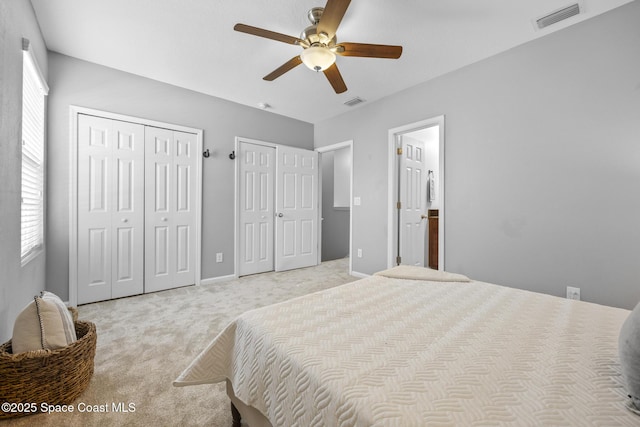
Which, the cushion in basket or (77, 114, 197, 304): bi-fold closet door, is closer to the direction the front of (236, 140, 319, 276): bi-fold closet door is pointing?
the cushion in basket

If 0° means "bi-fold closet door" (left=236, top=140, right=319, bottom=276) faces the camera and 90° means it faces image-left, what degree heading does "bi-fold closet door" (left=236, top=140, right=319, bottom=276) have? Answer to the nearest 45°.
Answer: approximately 315°

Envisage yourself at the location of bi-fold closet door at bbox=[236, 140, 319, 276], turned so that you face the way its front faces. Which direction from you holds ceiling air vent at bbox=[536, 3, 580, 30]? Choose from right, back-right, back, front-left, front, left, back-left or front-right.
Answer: front

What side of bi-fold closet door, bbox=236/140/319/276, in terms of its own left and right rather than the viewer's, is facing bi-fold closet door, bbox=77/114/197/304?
right

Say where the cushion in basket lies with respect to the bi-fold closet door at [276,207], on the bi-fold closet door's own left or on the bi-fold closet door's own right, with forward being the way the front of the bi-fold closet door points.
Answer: on the bi-fold closet door's own right

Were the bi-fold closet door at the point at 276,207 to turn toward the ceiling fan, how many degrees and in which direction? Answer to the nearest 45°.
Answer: approximately 45° to its right

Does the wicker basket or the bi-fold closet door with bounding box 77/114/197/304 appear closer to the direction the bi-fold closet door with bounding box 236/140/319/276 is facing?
the wicker basket

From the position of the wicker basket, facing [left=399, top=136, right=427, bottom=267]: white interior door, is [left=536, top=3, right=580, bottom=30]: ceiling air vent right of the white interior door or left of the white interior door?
right

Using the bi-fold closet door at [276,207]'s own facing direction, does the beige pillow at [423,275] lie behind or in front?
in front

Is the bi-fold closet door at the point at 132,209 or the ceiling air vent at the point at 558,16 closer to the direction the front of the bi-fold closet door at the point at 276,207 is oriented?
the ceiling air vent

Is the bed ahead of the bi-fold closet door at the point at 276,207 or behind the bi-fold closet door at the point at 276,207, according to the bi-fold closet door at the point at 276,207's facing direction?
ahead

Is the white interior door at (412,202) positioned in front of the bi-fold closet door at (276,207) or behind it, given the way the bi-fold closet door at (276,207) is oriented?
in front

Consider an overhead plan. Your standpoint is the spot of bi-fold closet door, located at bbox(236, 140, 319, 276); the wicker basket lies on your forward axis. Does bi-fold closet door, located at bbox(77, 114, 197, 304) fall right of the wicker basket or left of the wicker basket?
right
